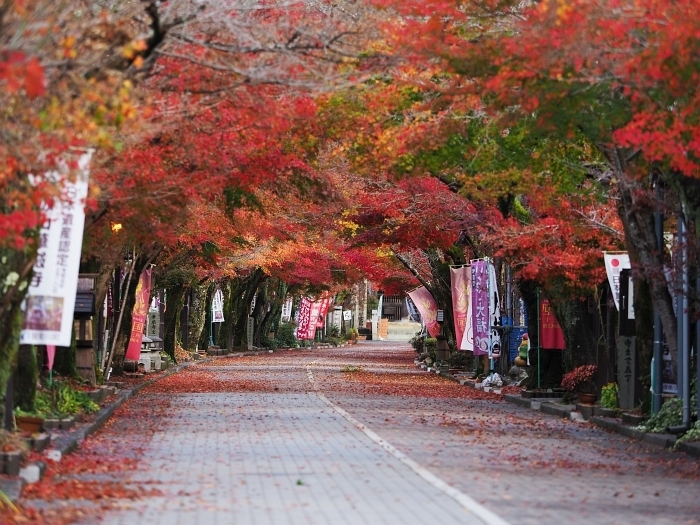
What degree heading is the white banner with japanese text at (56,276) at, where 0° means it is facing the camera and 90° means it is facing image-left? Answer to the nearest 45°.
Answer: approximately 0°
